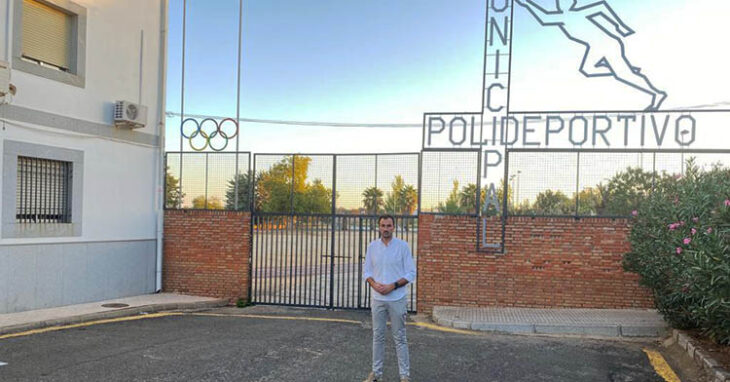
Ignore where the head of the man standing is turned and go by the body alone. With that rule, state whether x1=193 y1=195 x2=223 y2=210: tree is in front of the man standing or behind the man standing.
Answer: behind

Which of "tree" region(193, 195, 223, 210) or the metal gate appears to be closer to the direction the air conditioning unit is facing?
the metal gate

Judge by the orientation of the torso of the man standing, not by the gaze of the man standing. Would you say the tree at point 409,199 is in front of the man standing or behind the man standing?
behind

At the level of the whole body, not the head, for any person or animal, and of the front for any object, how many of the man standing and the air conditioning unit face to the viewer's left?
0

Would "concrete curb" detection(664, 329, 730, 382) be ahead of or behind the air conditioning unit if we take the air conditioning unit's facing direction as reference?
ahead

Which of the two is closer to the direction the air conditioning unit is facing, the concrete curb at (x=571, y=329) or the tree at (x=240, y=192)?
the concrete curb

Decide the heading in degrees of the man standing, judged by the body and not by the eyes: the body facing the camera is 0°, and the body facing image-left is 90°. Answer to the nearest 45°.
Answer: approximately 0°

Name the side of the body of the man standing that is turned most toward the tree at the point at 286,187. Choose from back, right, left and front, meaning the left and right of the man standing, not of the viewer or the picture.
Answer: back

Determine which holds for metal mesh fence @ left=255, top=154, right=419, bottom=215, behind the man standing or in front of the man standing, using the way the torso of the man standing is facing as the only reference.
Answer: behind

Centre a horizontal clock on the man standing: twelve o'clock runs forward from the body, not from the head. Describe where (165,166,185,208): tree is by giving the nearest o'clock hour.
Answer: The tree is roughly at 5 o'clock from the man standing.

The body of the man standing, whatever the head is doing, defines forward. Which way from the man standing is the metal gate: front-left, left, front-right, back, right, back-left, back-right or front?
back

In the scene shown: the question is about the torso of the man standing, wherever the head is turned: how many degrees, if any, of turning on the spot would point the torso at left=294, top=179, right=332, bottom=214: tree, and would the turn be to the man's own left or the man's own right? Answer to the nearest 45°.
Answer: approximately 180°

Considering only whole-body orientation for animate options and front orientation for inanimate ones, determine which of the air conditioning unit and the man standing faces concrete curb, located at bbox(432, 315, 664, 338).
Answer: the air conditioning unit

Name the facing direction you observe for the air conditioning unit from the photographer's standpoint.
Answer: facing the viewer and to the right of the viewer
